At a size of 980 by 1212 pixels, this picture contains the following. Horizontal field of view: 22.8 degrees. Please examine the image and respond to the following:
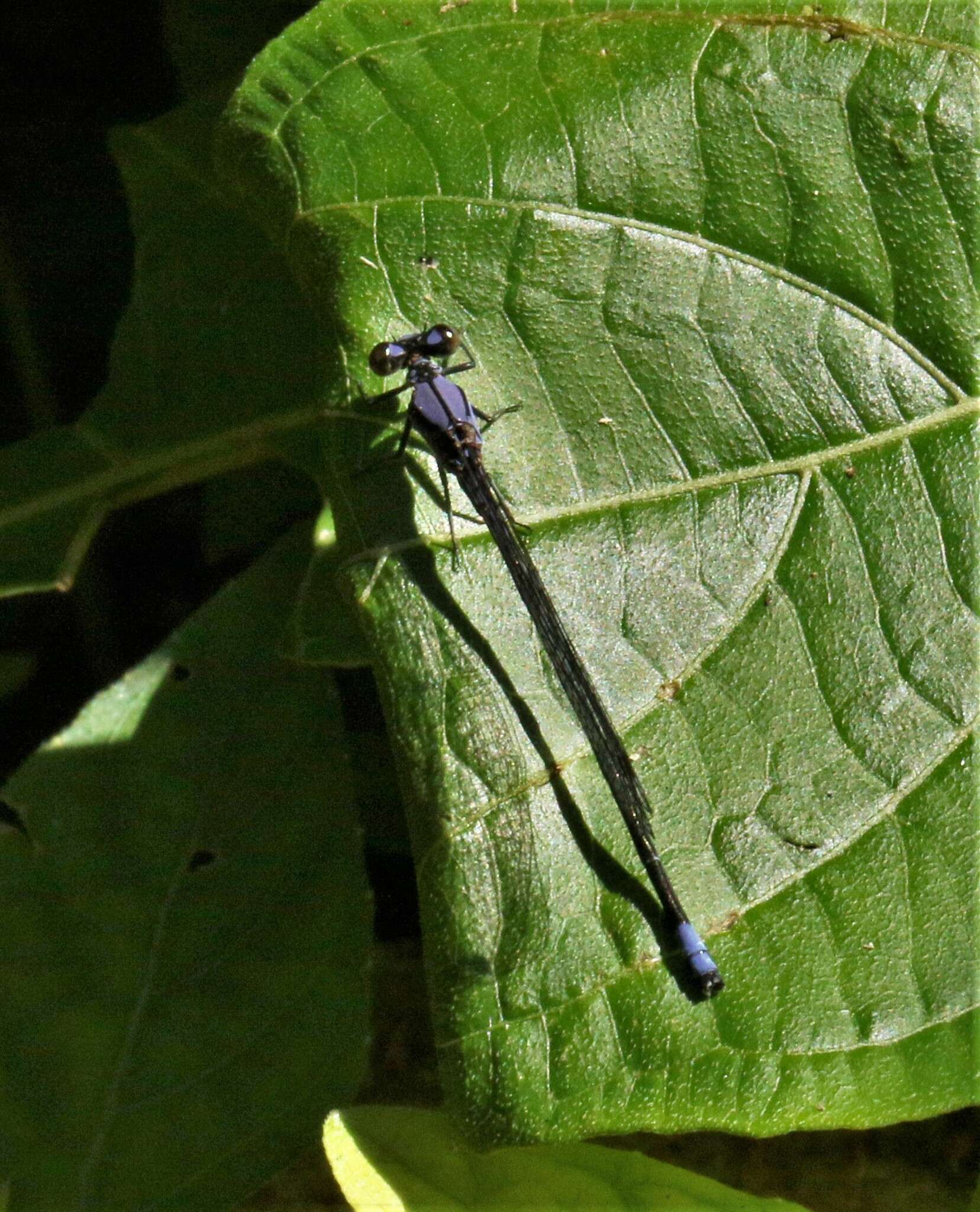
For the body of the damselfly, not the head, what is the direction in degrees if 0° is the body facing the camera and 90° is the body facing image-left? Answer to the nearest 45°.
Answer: approximately 135°

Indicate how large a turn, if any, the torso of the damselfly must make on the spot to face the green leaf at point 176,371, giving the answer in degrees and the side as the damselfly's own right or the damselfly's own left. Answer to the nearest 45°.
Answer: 0° — it already faces it
